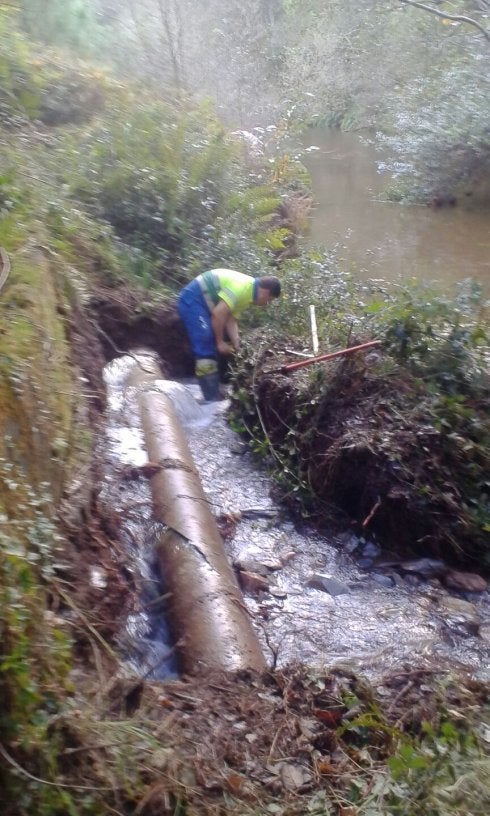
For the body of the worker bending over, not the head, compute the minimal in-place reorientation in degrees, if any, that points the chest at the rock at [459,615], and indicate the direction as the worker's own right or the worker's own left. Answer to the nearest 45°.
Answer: approximately 45° to the worker's own right

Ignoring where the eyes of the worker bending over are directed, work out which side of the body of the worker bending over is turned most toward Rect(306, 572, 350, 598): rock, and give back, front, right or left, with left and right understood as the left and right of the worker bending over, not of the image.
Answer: right

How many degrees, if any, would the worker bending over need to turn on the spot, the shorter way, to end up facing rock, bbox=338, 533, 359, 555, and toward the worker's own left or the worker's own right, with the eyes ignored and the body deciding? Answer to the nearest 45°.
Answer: approximately 45° to the worker's own right

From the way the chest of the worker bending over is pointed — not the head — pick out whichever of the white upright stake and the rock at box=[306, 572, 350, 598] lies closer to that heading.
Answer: the white upright stake

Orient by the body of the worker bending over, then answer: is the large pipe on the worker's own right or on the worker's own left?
on the worker's own right

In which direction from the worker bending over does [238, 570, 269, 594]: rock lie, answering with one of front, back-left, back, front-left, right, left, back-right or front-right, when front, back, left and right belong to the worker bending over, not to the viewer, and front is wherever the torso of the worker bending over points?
right

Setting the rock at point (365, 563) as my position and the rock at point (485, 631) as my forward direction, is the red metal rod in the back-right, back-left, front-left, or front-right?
back-left

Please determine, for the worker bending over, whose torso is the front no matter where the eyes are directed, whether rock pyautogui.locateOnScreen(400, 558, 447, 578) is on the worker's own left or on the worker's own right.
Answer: on the worker's own right

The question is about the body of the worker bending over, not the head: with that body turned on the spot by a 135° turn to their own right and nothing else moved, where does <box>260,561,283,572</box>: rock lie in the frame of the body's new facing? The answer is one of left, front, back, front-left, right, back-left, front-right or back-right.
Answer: front-left

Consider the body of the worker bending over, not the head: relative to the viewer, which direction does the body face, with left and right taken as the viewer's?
facing to the right of the viewer

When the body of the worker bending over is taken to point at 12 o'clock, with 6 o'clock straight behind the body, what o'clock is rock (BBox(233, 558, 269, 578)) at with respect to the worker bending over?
The rock is roughly at 3 o'clock from the worker bending over.
